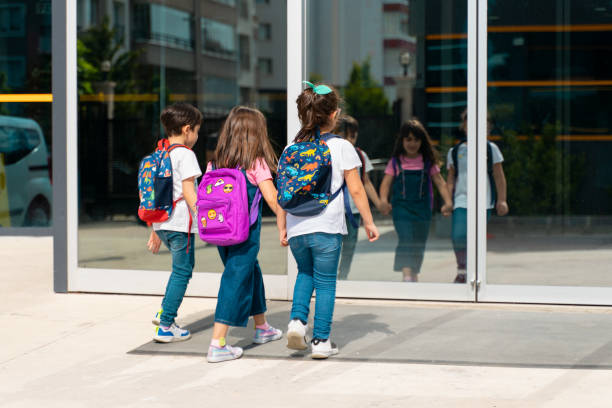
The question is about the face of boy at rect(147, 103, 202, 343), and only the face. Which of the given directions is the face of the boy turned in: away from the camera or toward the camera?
away from the camera

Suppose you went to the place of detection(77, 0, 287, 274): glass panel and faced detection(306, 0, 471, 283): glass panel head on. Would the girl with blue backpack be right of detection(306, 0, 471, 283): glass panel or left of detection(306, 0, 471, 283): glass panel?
right

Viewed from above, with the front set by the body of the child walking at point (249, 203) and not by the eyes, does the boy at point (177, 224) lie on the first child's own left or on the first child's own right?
on the first child's own left

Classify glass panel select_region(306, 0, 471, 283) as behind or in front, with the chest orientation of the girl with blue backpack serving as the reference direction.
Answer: in front

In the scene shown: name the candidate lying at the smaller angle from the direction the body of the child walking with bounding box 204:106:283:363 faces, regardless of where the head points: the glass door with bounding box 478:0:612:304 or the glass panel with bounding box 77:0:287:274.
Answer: the glass door

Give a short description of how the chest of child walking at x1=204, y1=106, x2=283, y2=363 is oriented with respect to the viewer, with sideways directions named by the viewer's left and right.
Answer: facing away from the viewer and to the right of the viewer

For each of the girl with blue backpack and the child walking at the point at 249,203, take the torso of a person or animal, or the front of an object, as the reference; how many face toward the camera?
0

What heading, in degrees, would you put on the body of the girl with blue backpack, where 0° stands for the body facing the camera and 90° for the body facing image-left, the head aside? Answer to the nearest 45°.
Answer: approximately 225°
